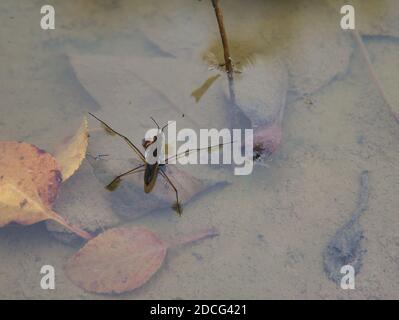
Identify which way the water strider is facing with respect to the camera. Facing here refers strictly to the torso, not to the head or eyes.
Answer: away from the camera

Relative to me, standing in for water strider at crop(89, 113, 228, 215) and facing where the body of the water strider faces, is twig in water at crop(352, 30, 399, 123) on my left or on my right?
on my right
